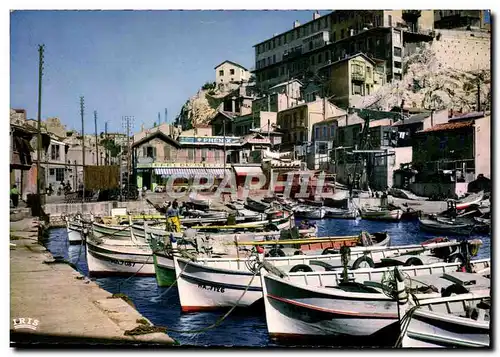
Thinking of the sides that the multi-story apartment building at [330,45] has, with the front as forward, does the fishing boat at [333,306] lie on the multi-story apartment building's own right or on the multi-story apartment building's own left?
on the multi-story apartment building's own left

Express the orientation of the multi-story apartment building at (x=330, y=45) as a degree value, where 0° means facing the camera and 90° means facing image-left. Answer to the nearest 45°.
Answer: approximately 45°

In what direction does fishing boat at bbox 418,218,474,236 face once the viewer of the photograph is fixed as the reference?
facing to the left of the viewer

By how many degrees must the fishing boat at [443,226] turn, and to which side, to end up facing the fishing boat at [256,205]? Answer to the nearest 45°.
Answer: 0° — it already faces it
